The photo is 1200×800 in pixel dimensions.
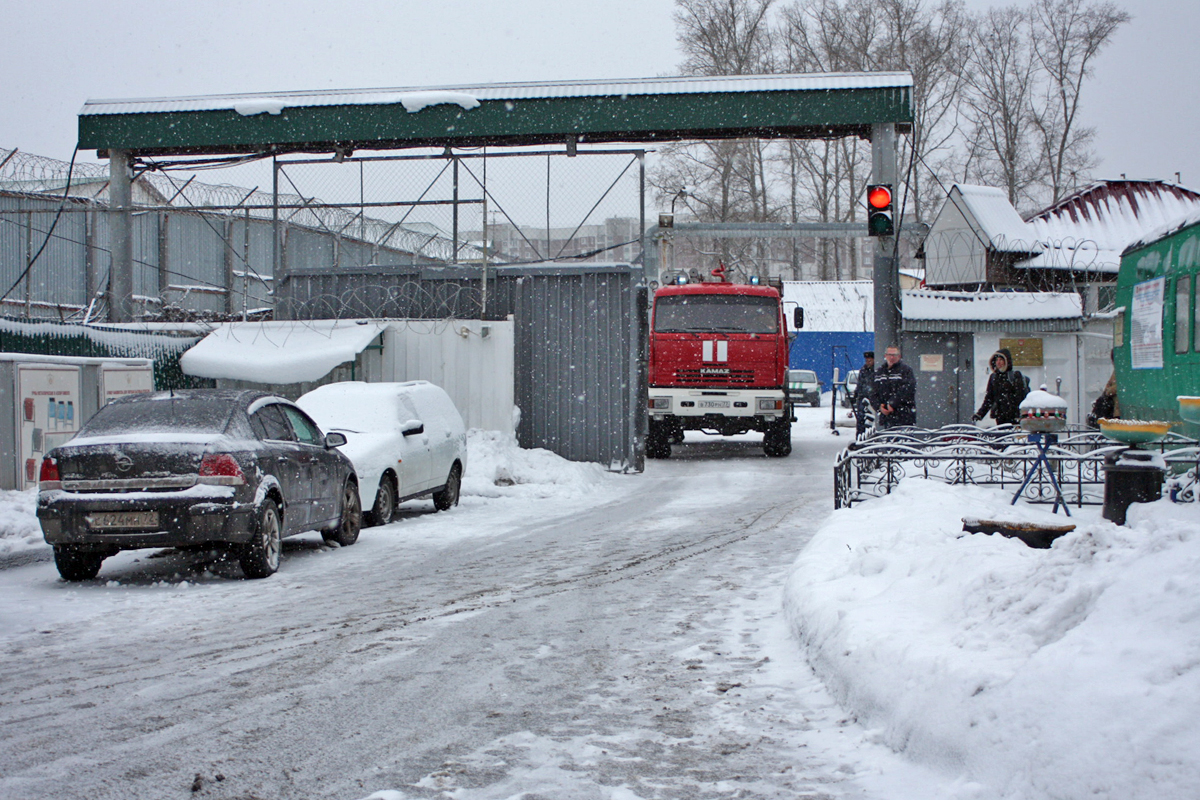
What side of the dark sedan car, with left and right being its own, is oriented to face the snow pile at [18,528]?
left

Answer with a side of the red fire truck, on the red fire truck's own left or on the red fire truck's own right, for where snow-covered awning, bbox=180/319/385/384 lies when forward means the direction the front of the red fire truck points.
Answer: on the red fire truck's own right

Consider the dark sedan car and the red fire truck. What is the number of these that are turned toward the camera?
1

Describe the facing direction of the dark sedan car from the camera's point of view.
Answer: facing away from the viewer and to the right of the viewer

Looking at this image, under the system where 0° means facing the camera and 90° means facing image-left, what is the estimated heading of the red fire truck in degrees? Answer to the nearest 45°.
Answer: approximately 0°

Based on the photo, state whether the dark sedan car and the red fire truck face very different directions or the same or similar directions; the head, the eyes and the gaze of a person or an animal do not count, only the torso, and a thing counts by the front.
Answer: very different directions

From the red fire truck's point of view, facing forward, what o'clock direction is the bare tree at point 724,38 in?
The bare tree is roughly at 6 o'clock from the red fire truck.

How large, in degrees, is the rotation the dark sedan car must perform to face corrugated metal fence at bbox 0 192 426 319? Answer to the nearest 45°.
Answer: approximately 45° to its left

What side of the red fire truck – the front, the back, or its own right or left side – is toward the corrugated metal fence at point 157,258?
right
